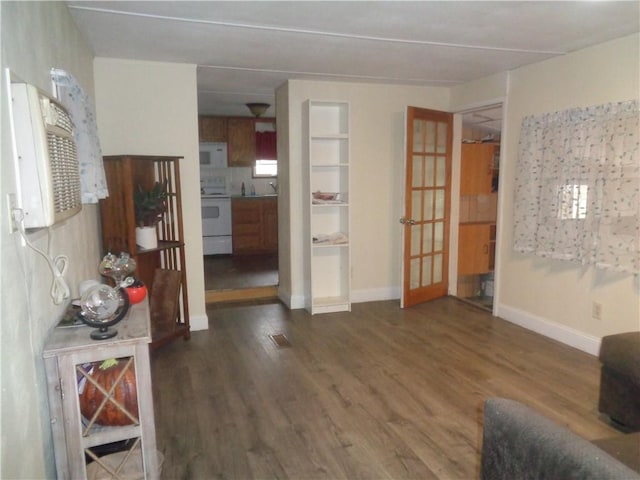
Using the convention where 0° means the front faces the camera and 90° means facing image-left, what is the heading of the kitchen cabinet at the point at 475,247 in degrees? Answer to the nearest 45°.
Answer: approximately 0°

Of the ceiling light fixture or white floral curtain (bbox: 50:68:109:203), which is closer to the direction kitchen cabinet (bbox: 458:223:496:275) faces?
the white floral curtain

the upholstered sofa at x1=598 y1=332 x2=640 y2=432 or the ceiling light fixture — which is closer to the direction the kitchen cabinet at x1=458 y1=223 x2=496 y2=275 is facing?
the upholstered sofa

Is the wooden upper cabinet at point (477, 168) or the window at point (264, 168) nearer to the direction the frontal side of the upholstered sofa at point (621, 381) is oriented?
the window

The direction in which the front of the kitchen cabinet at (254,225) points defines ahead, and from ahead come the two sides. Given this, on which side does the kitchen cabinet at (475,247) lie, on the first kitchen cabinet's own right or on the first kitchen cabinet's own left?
on the first kitchen cabinet's own left

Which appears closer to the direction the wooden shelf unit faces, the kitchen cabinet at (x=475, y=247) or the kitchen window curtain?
the kitchen cabinet

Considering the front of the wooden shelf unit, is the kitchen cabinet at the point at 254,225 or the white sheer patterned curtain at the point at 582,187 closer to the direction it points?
the white sheer patterned curtain

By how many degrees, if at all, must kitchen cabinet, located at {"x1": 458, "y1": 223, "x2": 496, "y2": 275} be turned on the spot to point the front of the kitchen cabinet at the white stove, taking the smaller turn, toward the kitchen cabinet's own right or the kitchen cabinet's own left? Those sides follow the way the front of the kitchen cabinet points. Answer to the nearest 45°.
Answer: approximately 90° to the kitchen cabinet's own right
